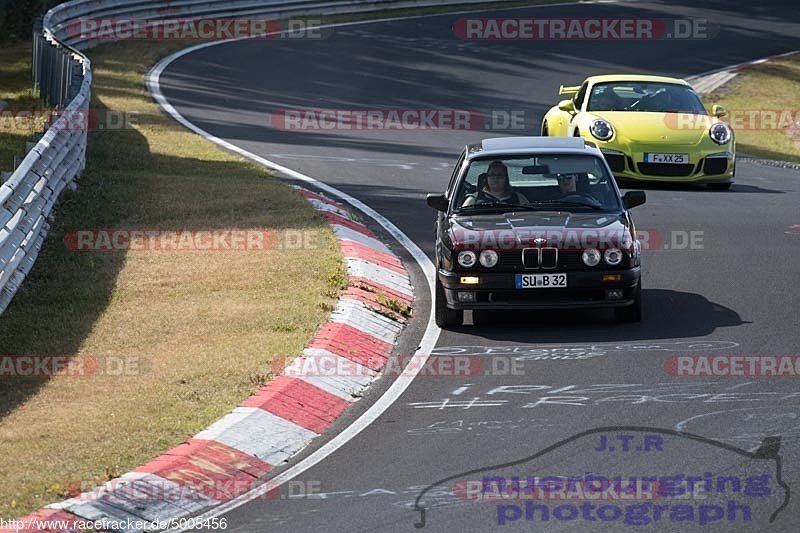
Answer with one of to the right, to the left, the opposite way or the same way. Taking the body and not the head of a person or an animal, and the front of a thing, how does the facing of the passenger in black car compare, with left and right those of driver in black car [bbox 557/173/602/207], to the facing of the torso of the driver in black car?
the same way

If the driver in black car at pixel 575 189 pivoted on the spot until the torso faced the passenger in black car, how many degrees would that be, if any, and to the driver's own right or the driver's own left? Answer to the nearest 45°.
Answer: approximately 90° to the driver's own right

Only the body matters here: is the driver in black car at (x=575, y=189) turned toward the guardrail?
no

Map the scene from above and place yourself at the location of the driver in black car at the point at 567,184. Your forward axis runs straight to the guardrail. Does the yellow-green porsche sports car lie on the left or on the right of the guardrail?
right

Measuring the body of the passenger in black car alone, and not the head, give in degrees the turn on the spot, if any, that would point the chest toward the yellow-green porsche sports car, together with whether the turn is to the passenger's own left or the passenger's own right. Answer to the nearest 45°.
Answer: approximately 180°

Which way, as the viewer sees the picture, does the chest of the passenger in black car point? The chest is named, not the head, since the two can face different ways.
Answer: toward the camera

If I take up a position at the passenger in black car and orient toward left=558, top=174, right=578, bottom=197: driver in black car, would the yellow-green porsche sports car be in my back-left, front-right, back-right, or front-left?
front-left

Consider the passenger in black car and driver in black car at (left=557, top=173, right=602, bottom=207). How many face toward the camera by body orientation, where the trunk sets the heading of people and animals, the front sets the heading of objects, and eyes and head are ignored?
2

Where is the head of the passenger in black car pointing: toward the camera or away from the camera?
toward the camera

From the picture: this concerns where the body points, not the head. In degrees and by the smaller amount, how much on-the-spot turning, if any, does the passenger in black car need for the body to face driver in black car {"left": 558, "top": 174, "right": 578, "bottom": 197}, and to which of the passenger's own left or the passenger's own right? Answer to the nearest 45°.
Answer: approximately 90° to the passenger's own left

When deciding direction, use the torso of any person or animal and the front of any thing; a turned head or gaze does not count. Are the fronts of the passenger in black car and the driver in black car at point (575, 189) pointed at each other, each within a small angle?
no

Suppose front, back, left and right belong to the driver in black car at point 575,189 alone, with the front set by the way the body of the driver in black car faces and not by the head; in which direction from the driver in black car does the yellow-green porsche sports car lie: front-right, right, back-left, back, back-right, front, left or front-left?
back

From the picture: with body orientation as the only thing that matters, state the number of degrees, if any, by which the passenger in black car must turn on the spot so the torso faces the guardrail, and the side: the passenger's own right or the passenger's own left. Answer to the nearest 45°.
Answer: approximately 135° to the passenger's own right

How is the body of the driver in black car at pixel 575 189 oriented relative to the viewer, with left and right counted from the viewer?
facing the viewer

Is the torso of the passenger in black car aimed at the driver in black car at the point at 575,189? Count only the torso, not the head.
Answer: no

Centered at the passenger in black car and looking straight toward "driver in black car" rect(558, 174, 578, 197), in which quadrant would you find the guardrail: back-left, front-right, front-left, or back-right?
back-left
